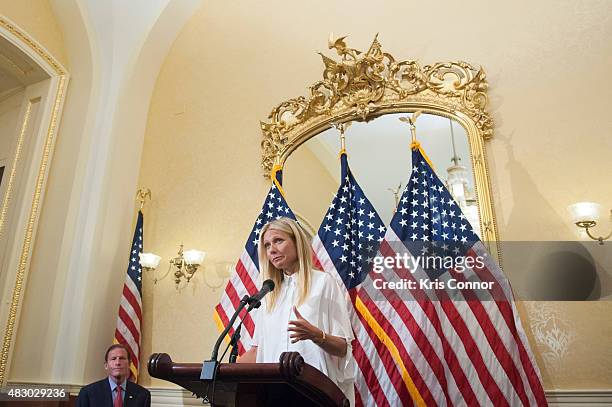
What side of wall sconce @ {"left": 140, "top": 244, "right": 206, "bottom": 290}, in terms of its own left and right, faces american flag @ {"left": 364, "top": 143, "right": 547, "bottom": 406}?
left

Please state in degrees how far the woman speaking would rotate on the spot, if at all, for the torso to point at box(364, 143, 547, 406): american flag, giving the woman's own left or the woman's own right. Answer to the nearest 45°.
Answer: approximately 180°

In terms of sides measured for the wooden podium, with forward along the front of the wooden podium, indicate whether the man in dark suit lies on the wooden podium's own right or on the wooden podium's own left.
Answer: on the wooden podium's own right

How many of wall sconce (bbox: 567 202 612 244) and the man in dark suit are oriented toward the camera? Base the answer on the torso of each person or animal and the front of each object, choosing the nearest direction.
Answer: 2

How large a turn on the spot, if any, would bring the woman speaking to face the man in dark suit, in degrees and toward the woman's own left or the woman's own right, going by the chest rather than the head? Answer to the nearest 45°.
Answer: approximately 90° to the woman's own right

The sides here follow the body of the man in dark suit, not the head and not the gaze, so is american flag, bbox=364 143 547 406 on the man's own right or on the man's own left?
on the man's own left

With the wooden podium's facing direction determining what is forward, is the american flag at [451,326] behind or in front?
behind
